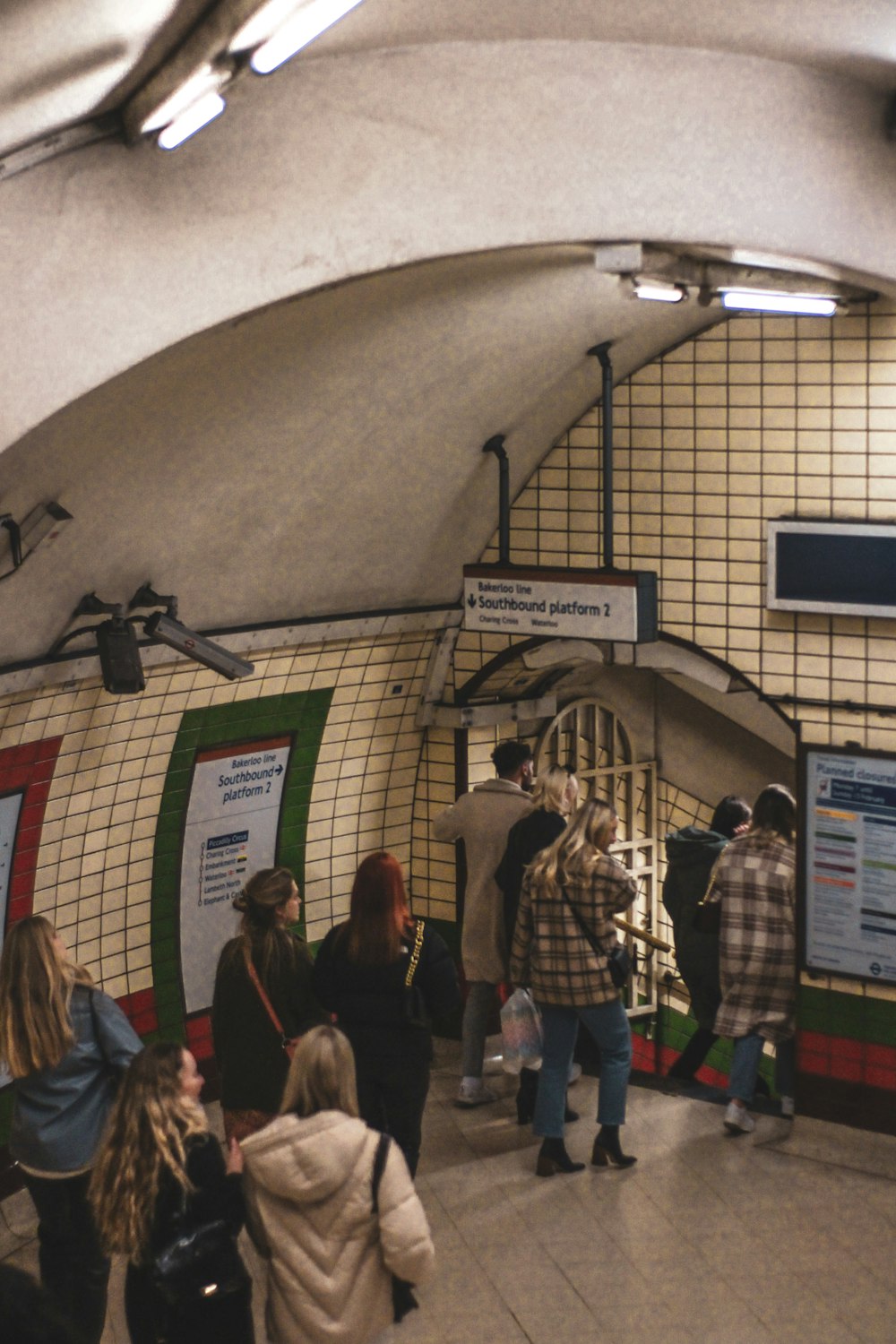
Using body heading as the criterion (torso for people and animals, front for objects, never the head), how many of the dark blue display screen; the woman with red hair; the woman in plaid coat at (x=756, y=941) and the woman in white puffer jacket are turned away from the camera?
3

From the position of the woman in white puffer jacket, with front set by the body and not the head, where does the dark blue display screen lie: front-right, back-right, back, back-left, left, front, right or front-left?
front-right

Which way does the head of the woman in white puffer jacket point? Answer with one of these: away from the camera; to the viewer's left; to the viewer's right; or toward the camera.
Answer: away from the camera

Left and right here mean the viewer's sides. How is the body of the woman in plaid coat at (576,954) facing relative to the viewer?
facing away from the viewer and to the right of the viewer

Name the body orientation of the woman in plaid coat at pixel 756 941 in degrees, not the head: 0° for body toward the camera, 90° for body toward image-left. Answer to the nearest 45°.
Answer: approximately 180°

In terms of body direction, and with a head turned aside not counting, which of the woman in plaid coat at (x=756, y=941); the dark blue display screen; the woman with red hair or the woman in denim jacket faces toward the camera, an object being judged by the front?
the dark blue display screen

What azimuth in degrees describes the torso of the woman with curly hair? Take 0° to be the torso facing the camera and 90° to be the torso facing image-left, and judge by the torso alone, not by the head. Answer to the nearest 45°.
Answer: approximately 225°

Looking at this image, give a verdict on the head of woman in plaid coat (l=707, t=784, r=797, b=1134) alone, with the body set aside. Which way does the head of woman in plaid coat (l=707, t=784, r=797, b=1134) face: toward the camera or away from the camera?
away from the camera

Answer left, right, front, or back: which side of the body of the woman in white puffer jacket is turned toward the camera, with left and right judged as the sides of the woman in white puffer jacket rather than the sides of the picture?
back

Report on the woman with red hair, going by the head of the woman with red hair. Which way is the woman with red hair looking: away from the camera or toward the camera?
away from the camera

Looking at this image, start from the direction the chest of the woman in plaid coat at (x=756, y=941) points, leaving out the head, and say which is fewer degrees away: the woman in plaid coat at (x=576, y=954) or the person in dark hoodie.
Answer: the person in dark hoodie

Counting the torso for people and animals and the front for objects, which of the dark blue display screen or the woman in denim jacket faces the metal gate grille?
the woman in denim jacket

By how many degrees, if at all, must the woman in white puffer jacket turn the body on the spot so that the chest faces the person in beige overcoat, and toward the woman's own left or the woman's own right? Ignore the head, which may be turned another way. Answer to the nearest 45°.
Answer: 0° — they already face them

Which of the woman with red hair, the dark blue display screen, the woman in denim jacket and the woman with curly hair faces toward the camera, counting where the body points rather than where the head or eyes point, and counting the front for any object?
the dark blue display screen
